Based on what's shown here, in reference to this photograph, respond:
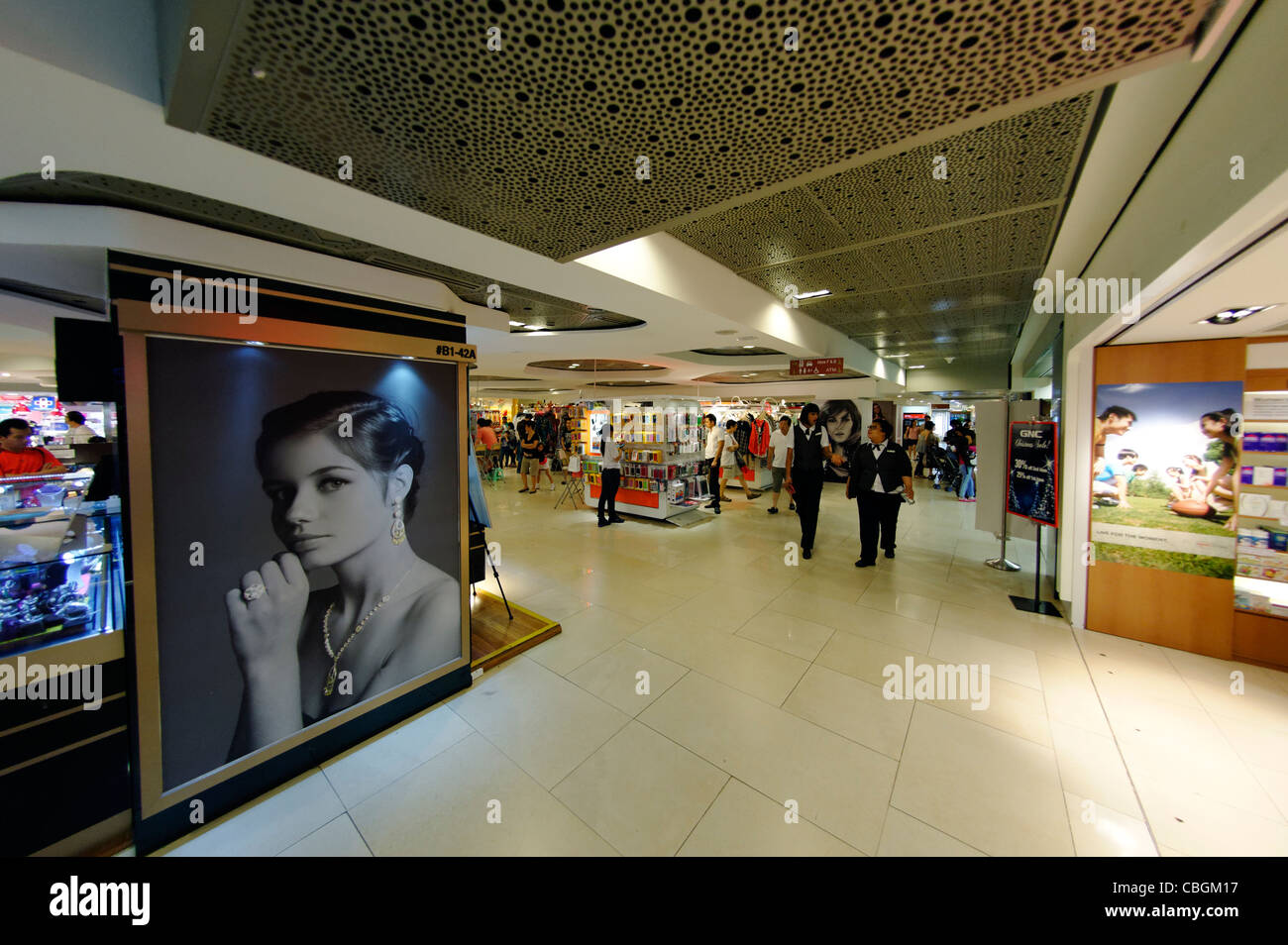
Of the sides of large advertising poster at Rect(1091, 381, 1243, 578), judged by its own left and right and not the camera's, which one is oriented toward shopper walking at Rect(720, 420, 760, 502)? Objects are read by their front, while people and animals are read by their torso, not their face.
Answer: right

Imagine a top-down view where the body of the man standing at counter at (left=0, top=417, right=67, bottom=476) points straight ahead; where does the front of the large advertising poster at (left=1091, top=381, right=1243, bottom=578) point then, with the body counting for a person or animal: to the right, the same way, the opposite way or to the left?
the opposite way

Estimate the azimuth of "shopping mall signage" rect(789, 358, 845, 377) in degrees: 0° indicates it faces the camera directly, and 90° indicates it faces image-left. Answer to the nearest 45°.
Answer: approximately 0°

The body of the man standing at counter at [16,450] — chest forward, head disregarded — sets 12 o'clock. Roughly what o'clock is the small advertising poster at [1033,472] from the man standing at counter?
The small advertising poster is roughly at 10 o'clock from the man standing at counter.

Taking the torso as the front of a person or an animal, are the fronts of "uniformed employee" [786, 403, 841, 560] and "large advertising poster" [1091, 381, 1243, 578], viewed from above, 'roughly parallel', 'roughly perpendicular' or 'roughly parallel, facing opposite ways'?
roughly parallel

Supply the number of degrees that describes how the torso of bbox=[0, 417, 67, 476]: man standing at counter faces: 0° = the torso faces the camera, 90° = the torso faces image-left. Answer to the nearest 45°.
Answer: approximately 315°

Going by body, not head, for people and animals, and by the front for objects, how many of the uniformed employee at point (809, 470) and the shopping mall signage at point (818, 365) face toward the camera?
2

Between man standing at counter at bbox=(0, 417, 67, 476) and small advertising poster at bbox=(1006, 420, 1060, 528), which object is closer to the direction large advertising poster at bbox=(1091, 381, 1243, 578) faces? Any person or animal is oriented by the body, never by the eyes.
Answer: the man standing at counter
